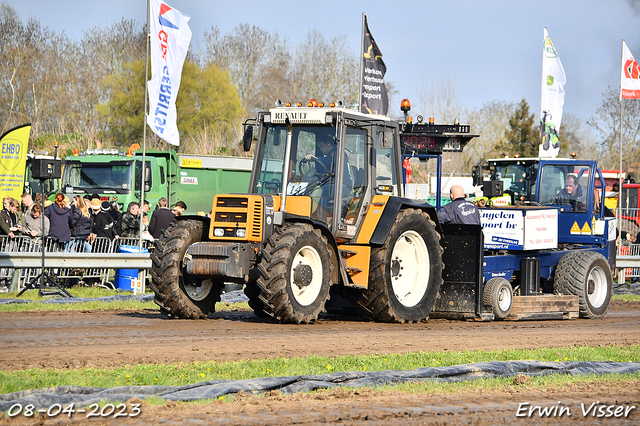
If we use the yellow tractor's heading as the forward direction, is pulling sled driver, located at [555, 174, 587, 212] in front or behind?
behind

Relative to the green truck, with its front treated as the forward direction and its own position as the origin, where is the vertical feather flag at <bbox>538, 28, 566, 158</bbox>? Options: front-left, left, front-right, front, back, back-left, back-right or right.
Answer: back-left

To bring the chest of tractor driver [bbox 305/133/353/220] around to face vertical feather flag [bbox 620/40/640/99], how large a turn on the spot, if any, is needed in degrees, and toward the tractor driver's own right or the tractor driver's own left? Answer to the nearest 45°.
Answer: approximately 180°

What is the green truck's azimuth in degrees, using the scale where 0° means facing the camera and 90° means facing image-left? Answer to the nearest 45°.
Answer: approximately 45°

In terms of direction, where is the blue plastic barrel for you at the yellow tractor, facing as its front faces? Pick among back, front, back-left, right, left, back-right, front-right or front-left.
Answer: right

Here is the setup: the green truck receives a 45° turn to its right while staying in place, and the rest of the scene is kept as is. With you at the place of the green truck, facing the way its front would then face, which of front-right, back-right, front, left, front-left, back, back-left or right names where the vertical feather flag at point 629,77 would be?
back

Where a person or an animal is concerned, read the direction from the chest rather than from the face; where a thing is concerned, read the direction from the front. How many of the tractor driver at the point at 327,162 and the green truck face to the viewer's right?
0

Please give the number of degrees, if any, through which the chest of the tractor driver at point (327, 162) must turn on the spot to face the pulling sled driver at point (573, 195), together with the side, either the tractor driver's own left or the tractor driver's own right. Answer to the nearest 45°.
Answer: approximately 180°
